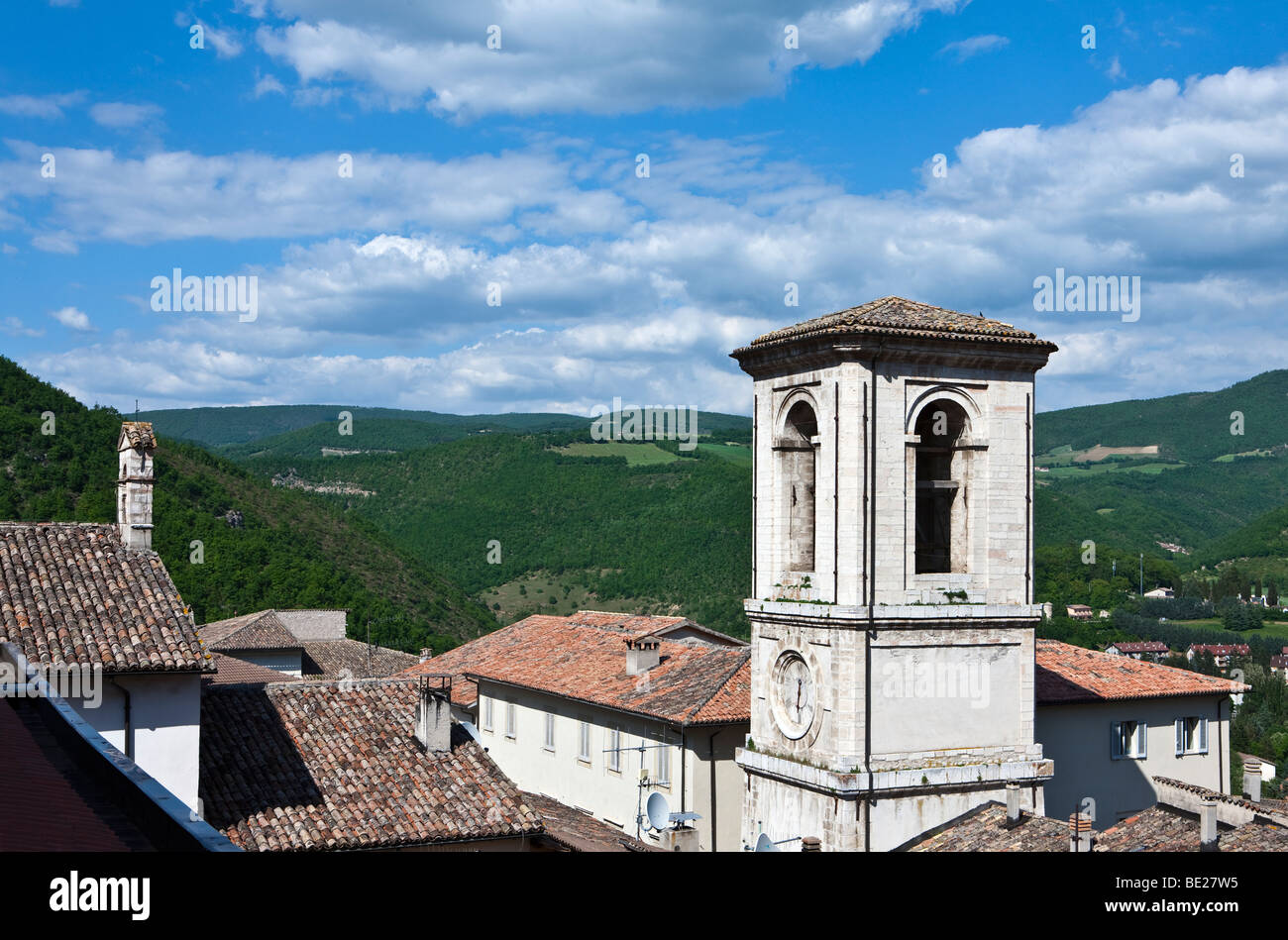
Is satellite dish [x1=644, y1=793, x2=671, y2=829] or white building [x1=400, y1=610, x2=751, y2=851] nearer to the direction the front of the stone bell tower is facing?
the satellite dish

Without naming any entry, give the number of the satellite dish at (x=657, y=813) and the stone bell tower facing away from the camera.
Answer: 0

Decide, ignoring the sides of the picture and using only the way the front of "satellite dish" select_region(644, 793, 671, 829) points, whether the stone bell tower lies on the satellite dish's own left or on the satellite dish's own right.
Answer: on the satellite dish's own left

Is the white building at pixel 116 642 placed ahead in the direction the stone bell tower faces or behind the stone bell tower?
ahead

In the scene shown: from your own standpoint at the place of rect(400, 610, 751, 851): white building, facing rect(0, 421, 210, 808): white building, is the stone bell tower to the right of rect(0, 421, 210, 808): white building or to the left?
left

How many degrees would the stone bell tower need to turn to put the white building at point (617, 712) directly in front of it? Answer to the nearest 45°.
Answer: approximately 90° to its right

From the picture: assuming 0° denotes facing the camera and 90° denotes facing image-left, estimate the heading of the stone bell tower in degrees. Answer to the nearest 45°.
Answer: approximately 45°
